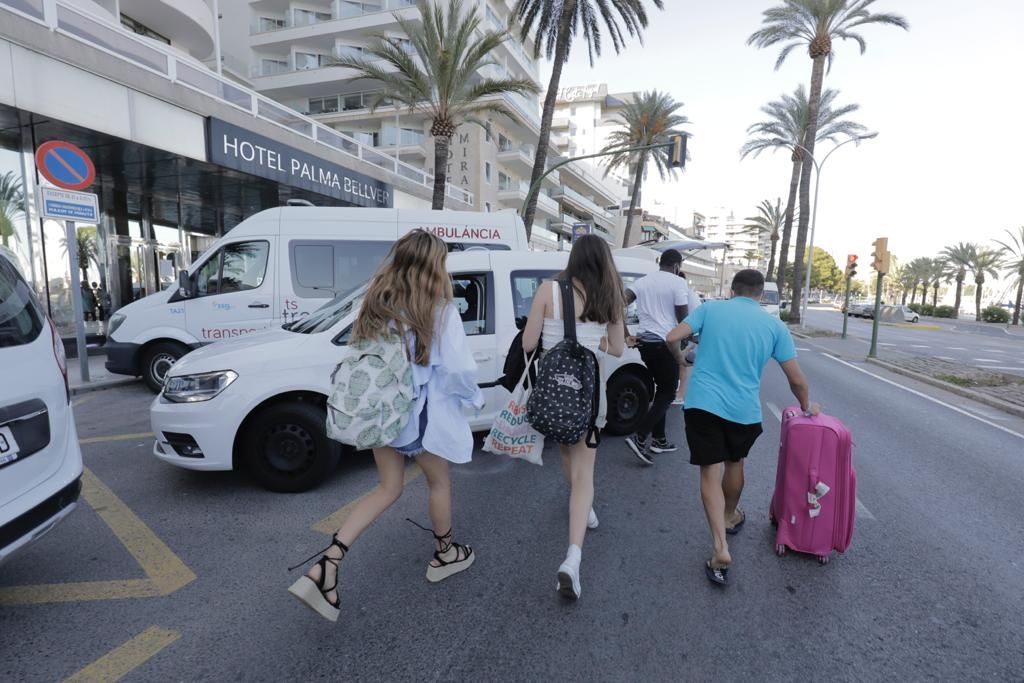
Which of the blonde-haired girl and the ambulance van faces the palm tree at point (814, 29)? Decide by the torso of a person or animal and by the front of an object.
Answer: the blonde-haired girl

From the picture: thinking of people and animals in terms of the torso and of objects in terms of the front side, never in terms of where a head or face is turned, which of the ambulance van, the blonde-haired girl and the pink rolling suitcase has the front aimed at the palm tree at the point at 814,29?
the blonde-haired girl

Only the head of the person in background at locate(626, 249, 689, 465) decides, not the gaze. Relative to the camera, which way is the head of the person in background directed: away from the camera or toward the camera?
away from the camera

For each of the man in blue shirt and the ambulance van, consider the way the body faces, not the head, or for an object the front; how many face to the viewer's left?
1

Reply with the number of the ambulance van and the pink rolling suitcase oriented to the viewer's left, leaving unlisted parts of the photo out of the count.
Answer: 1

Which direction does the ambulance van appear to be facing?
to the viewer's left

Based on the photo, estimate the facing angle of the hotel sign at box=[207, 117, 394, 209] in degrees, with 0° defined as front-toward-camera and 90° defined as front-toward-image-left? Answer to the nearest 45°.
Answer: approximately 315°

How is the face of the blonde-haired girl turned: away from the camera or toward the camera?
away from the camera

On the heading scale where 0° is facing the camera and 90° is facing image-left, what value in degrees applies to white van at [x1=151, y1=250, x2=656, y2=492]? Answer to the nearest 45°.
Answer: approximately 45°

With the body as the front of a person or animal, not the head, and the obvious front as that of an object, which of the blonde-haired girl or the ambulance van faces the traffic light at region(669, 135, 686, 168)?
the blonde-haired girl

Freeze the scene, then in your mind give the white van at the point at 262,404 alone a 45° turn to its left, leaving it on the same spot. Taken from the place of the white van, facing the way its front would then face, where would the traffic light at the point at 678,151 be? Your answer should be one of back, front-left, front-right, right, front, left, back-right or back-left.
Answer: back-left

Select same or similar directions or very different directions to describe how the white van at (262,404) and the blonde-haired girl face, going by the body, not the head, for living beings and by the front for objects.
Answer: very different directions

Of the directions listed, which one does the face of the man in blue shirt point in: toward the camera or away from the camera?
away from the camera

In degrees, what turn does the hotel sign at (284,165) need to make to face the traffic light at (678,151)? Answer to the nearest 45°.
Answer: approximately 45° to its left

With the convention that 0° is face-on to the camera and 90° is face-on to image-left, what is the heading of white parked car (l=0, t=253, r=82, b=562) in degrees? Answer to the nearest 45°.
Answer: approximately 135°
